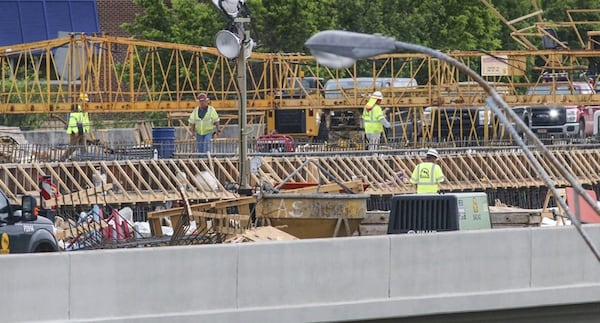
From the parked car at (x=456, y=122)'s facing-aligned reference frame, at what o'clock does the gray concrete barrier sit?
The gray concrete barrier is roughly at 12 o'clock from the parked car.

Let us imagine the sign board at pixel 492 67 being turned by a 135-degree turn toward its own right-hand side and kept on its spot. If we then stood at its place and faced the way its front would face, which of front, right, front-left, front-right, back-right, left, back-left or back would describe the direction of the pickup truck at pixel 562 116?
right

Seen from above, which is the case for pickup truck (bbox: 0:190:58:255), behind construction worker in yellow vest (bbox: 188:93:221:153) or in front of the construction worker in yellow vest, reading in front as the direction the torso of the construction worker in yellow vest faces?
in front

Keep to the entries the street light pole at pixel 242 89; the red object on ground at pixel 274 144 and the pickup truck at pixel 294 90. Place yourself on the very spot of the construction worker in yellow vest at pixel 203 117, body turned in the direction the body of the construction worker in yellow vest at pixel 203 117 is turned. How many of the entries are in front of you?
1

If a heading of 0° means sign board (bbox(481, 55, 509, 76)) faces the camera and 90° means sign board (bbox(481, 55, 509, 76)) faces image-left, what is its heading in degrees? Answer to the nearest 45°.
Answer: approximately 0°

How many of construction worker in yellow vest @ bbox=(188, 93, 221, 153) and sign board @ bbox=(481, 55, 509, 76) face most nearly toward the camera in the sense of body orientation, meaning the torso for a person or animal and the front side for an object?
2

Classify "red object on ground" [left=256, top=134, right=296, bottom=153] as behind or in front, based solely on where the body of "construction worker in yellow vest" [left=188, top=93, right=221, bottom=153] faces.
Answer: behind

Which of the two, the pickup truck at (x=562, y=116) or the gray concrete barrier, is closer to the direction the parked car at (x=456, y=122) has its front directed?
the gray concrete barrier
